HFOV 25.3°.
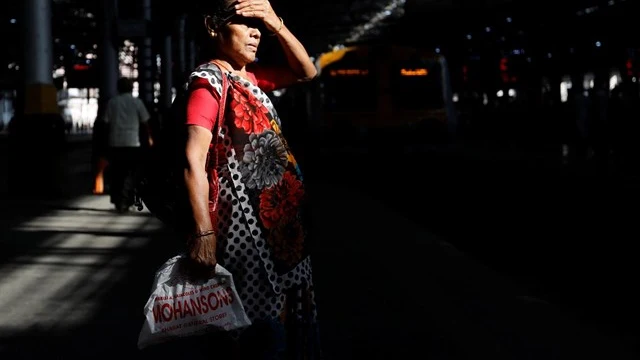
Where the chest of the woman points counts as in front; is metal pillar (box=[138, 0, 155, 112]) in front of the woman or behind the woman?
behind

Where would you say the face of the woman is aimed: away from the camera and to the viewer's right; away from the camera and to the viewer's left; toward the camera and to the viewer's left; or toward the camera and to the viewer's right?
toward the camera and to the viewer's right

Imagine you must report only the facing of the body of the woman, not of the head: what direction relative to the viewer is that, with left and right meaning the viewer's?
facing the viewer and to the right of the viewer

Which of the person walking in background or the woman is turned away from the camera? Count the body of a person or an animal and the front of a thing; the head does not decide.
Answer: the person walking in background

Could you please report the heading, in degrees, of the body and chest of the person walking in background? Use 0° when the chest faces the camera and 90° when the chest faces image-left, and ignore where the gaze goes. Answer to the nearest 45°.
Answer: approximately 180°

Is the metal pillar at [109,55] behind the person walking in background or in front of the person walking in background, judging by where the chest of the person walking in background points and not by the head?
in front

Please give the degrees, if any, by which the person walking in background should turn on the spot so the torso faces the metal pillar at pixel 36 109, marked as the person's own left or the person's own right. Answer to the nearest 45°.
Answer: approximately 45° to the person's own left

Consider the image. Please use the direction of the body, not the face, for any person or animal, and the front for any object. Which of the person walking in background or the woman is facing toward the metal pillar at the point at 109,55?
the person walking in background

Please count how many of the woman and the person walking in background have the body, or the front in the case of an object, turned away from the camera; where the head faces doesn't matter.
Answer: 1

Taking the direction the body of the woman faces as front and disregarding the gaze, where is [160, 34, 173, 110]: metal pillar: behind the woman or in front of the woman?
behind

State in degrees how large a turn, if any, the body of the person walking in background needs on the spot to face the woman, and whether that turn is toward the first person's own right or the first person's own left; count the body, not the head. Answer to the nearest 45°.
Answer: approximately 180°

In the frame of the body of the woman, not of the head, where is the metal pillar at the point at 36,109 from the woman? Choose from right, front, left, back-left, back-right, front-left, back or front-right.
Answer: back-left
